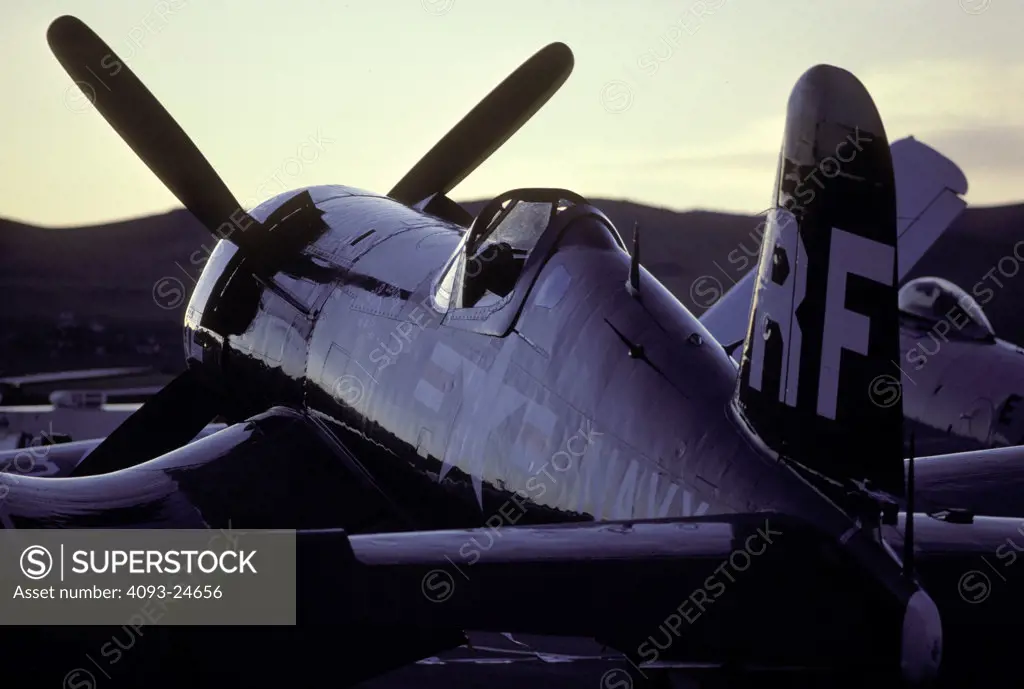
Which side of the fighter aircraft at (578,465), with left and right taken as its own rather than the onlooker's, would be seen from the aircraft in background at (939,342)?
right

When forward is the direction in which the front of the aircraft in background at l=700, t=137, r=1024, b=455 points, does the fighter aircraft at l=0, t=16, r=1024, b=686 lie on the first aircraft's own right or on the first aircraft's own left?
on the first aircraft's own right

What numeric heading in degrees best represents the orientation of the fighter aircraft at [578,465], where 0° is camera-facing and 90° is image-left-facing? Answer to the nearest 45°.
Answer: approximately 135°

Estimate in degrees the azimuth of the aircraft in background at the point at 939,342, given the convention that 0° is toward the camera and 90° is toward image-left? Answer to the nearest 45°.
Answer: approximately 315°
